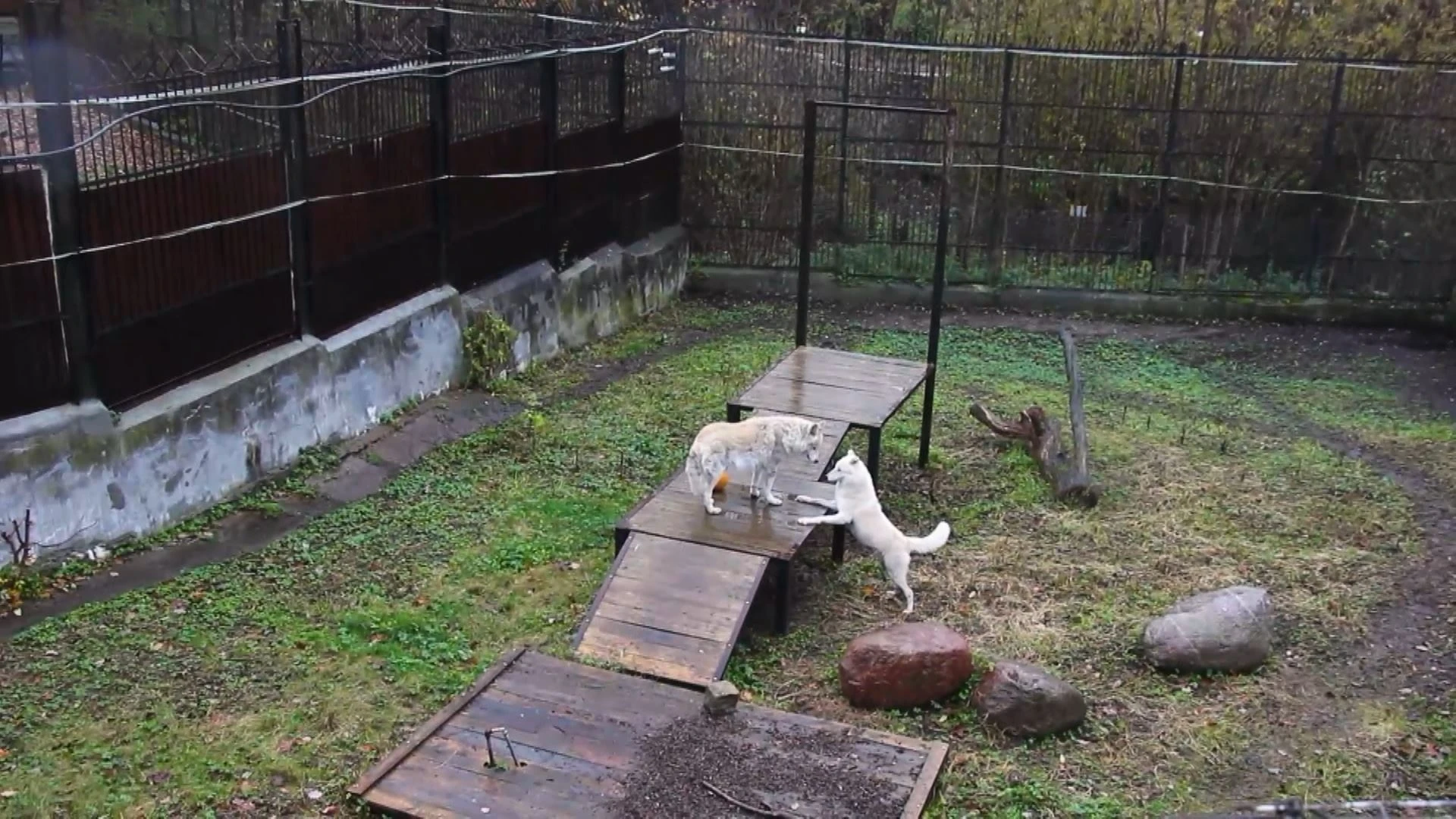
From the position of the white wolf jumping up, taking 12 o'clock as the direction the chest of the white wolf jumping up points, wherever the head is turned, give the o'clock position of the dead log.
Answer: The dead log is roughly at 4 o'clock from the white wolf jumping up.

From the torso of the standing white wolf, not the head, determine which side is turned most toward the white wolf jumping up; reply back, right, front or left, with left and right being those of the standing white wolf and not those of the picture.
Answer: front

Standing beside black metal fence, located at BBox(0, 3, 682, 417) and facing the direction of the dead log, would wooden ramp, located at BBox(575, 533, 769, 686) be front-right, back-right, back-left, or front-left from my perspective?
front-right

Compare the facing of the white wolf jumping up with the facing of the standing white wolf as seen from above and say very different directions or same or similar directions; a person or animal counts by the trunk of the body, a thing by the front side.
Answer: very different directions

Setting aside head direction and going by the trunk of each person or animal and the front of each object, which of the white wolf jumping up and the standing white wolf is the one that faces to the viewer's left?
the white wolf jumping up

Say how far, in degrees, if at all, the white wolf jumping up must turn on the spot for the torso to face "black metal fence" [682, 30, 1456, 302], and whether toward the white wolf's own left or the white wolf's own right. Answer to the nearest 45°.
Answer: approximately 90° to the white wolf's own right

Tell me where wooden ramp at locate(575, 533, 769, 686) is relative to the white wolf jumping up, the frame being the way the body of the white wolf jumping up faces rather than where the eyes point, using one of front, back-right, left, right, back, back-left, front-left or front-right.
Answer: front-left

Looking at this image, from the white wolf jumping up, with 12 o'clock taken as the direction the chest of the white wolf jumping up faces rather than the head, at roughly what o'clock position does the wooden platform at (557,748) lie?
The wooden platform is roughly at 10 o'clock from the white wolf jumping up.

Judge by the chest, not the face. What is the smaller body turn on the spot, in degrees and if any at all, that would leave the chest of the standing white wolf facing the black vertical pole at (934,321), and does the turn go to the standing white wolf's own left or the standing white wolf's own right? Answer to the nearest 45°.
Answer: approximately 45° to the standing white wolf's own left

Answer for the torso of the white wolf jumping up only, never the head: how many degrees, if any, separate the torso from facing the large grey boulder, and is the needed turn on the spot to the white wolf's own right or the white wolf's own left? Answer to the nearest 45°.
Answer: approximately 180°

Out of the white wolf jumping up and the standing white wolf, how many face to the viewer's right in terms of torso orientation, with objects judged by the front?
1

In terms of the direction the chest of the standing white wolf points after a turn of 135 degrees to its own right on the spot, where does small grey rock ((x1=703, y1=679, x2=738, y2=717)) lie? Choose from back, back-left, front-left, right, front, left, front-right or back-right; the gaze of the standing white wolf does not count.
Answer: front-left

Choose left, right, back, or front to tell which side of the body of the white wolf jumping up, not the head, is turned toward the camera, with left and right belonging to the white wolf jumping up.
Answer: left

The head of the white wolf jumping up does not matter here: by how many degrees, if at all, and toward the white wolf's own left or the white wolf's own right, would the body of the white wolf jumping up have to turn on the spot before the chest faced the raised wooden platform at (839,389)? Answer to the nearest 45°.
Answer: approximately 90° to the white wolf's own right

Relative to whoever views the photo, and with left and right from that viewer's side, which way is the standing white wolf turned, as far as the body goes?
facing to the right of the viewer

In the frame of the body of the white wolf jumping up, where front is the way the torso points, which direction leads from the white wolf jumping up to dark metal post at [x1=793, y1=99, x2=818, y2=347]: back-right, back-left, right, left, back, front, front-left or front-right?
right

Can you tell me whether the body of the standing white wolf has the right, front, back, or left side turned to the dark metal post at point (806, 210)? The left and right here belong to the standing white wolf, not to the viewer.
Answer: left
